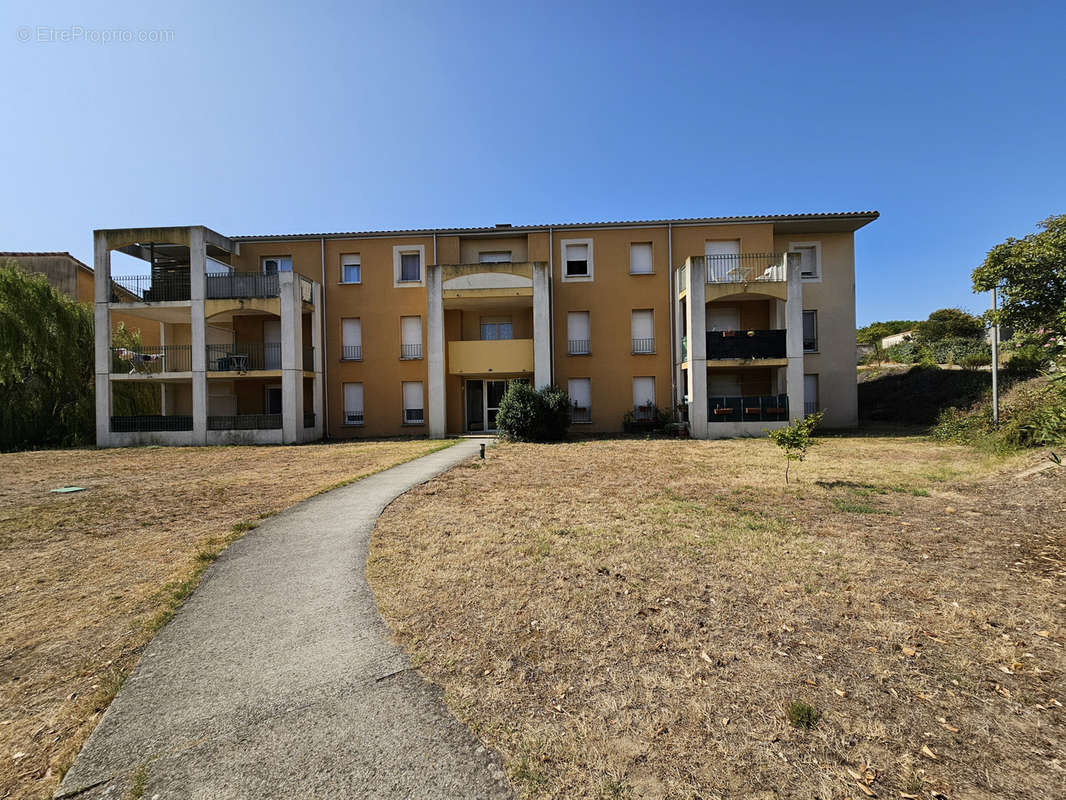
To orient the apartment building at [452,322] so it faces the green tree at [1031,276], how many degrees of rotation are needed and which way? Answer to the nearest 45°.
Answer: approximately 45° to its left

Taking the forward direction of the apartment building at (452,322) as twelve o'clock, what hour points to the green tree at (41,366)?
The green tree is roughly at 3 o'clock from the apartment building.

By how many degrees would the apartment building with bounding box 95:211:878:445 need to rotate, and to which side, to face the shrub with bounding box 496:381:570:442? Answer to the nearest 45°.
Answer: approximately 45° to its left

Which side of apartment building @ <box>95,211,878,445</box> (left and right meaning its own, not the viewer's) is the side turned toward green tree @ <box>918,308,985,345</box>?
left

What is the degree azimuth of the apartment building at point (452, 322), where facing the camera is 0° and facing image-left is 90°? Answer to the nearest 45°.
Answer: approximately 0°
